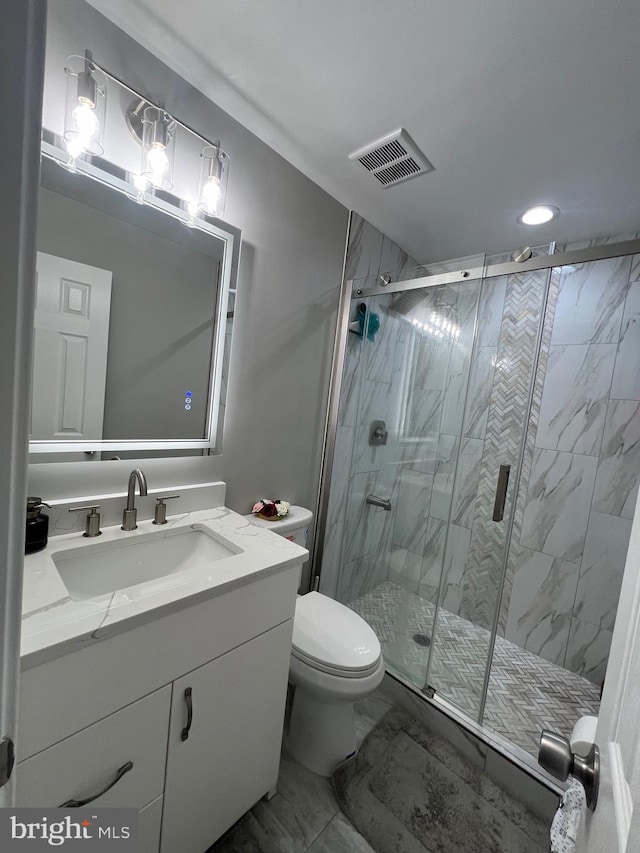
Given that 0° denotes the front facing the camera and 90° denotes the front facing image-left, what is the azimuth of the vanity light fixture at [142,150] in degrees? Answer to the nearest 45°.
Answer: approximately 315°

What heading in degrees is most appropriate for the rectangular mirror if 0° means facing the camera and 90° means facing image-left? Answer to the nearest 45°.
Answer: approximately 315°

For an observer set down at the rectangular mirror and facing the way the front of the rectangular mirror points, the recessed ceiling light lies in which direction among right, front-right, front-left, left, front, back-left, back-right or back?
front-left

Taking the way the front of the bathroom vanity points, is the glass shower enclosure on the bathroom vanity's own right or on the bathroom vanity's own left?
on the bathroom vanity's own left

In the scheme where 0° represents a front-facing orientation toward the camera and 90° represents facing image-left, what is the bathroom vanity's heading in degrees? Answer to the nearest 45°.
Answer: approximately 315°
